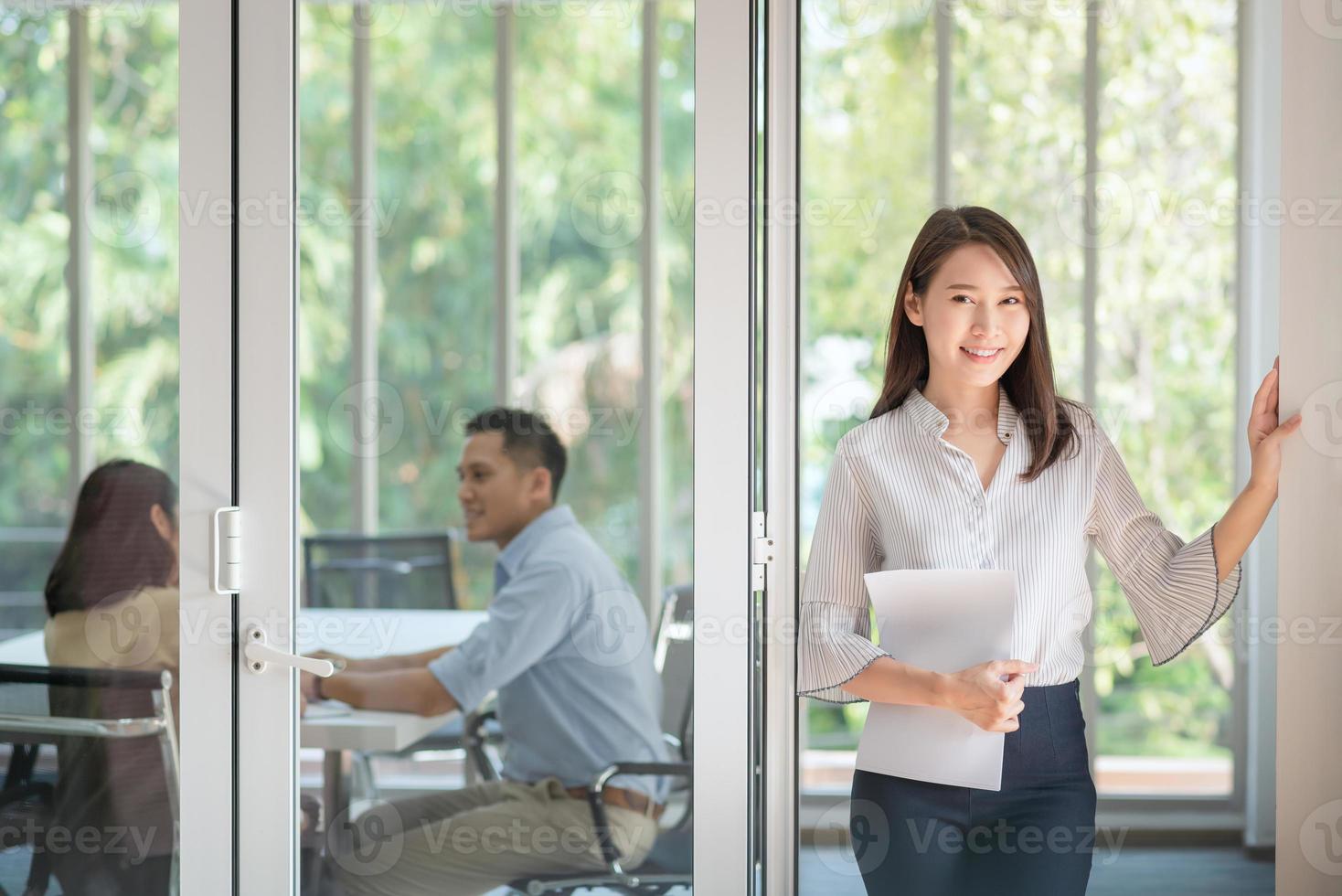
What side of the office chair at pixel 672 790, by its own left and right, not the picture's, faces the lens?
left

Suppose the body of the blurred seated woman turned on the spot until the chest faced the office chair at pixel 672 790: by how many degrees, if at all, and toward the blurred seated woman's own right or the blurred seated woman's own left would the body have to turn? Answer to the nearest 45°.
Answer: approximately 45° to the blurred seated woman's own right

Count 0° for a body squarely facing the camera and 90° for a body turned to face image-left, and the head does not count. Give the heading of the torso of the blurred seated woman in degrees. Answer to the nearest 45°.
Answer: approximately 225°

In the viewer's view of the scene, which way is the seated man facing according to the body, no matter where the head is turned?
to the viewer's left

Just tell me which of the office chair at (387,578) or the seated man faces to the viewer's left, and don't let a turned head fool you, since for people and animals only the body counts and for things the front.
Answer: the seated man

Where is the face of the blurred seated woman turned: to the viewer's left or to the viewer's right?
to the viewer's right

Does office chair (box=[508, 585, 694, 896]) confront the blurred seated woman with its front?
yes
